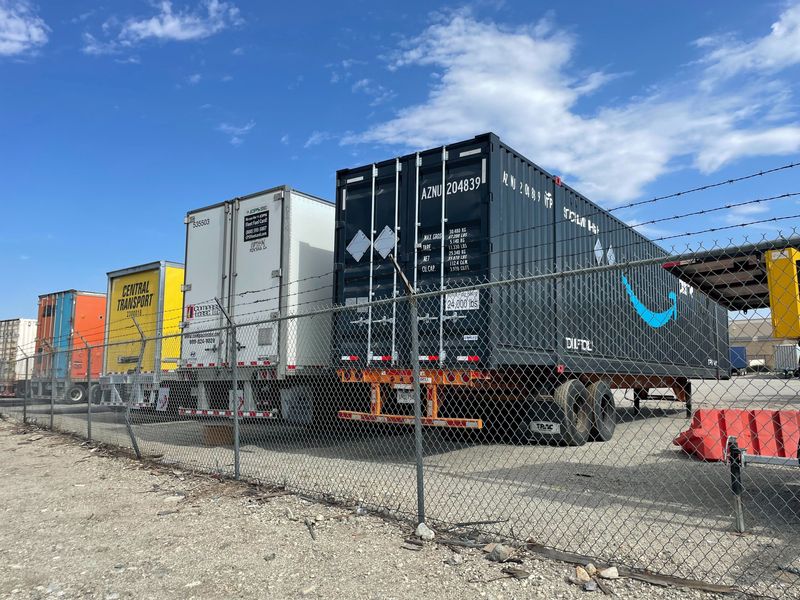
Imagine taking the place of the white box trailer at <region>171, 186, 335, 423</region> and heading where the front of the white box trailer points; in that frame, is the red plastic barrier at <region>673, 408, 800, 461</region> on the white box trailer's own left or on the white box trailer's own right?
on the white box trailer's own right

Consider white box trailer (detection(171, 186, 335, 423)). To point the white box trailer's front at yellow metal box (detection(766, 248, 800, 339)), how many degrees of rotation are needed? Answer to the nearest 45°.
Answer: approximately 90° to its right

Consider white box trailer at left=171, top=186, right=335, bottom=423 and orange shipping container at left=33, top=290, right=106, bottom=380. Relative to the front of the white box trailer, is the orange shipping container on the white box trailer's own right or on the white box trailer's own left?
on the white box trailer's own left

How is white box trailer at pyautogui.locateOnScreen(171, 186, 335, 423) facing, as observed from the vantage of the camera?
facing away from the viewer and to the right of the viewer

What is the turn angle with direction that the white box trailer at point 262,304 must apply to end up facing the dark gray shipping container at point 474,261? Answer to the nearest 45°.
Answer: approximately 90° to its right
